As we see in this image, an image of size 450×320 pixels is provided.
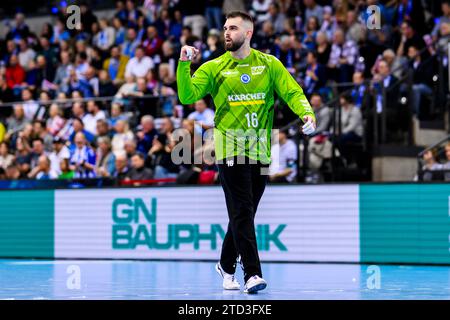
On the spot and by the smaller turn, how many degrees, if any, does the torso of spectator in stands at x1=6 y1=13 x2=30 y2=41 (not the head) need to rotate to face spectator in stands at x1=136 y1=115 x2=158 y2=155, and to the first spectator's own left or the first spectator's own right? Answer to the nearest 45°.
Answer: approximately 45° to the first spectator's own left

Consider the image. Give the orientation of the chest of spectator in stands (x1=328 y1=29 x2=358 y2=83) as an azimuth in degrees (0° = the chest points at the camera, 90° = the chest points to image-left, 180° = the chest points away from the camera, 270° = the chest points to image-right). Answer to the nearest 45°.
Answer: approximately 45°

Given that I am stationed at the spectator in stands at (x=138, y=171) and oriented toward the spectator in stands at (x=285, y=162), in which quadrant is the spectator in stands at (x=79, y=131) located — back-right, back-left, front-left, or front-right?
back-left

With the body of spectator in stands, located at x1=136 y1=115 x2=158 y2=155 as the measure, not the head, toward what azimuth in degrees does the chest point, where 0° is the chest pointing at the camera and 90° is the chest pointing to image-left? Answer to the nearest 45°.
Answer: approximately 45°

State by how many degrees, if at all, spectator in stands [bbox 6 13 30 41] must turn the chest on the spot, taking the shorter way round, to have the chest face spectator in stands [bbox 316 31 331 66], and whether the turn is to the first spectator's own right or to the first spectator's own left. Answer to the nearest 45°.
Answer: approximately 90° to the first spectator's own left

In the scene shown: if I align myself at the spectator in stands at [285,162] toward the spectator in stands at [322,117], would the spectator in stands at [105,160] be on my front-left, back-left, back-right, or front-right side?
back-left

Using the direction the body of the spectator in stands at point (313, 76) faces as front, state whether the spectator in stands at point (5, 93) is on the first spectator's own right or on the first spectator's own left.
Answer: on the first spectator's own right

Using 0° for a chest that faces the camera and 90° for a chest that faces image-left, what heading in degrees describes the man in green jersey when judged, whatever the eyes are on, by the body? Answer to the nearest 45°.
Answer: approximately 0°

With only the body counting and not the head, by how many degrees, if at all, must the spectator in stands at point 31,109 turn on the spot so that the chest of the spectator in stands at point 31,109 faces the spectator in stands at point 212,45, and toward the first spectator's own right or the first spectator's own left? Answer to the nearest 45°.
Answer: approximately 90° to the first spectator's own left
